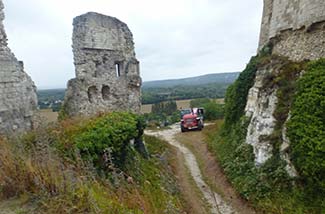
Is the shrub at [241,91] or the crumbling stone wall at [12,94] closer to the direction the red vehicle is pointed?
the crumbling stone wall

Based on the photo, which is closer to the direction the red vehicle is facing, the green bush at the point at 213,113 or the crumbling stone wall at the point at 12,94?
the crumbling stone wall

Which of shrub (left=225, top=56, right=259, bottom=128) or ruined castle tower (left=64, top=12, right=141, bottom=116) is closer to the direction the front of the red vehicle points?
the shrub

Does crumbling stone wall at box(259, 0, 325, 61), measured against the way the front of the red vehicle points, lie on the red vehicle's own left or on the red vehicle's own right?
on the red vehicle's own left

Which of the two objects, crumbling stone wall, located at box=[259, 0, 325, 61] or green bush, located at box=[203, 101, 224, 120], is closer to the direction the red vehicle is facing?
the crumbling stone wall

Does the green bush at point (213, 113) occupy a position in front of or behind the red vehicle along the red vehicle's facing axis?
behind

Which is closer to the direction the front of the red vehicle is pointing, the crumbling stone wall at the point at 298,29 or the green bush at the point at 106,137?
the green bush

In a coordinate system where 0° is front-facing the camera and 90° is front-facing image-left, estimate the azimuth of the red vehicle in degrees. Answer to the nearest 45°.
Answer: approximately 45°
